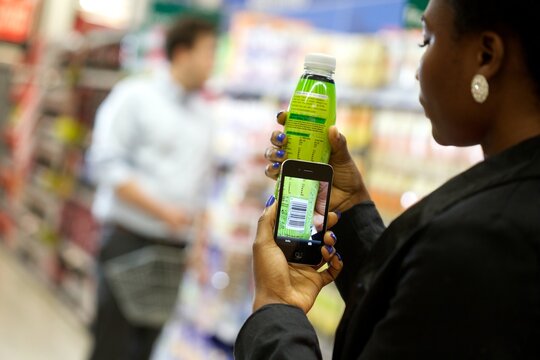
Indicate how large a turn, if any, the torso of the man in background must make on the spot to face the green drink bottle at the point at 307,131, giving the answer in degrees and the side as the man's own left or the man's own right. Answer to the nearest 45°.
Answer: approximately 45° to the man's own right

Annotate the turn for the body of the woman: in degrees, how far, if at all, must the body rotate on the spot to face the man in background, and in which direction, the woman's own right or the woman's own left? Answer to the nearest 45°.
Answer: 0° — they already face them

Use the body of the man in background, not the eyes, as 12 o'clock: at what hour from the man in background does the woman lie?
The woman is roughly at 1 o'clock from the man in background.

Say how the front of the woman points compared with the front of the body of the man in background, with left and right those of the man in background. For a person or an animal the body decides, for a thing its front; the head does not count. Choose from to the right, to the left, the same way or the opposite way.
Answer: the opposite way

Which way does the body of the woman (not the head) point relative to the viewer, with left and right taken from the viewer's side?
facing away from the viewer and to the left of the viewer
